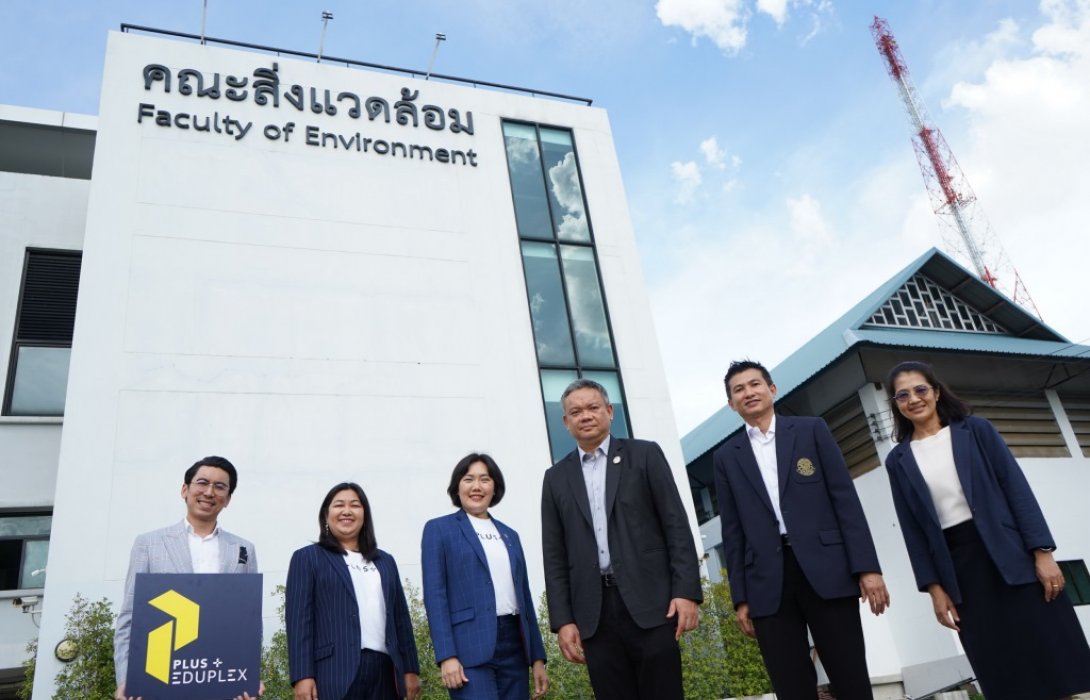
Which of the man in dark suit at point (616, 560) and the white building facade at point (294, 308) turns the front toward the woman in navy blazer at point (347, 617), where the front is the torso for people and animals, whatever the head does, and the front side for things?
the white building facade

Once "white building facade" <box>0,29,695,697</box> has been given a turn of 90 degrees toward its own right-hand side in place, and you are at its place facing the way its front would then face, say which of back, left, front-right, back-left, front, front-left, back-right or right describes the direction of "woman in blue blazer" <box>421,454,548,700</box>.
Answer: left

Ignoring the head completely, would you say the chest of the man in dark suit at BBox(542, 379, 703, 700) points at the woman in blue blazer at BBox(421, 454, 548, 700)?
no

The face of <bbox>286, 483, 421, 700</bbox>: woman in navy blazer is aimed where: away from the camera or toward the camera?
toward the camera

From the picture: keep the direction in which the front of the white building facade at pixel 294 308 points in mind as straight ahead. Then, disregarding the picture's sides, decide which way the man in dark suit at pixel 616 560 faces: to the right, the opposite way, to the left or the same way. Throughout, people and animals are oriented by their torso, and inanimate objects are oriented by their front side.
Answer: the same way

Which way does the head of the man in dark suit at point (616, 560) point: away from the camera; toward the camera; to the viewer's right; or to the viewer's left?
toward the camera

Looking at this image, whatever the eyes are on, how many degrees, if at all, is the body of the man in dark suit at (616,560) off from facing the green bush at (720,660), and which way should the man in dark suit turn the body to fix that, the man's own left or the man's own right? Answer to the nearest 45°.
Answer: approximately 180°

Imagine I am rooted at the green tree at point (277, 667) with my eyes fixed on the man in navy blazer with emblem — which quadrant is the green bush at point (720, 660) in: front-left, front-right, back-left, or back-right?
front-left

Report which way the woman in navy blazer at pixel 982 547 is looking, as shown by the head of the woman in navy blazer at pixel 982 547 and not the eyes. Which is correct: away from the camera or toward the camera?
toward the camera

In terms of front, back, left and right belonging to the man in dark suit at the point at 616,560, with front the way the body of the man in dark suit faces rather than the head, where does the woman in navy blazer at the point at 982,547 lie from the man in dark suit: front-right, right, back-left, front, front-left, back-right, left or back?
left

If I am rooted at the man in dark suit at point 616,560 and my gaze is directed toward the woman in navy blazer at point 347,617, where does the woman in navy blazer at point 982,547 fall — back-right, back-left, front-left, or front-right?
back-right

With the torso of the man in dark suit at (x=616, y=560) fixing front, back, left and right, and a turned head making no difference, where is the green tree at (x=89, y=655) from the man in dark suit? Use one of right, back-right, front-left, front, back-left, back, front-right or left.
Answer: back-right

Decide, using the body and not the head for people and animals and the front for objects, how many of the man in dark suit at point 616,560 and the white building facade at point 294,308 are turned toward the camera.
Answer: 2

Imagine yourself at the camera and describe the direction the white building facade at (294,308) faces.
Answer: facing the viewer

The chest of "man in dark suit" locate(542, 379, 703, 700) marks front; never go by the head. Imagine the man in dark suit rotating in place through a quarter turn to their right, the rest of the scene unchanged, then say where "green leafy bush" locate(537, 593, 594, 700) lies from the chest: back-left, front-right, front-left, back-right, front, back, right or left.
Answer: right

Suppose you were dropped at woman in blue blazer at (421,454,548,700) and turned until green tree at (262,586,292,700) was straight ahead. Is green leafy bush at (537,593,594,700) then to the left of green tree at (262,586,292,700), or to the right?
right

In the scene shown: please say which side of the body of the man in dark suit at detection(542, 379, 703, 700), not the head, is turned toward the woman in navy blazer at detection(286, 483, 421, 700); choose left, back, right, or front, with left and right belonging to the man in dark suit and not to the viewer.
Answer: right

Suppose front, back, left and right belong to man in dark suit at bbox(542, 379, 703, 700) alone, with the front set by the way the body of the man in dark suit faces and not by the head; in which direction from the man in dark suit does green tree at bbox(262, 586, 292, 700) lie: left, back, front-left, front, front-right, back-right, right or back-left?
back-right
